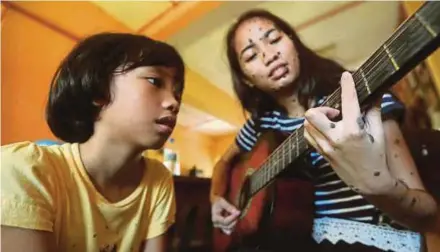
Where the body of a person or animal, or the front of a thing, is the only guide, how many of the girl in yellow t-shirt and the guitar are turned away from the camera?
0

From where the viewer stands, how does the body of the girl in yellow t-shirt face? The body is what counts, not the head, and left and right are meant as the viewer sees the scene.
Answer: facing the viewer and to the right of the viewer

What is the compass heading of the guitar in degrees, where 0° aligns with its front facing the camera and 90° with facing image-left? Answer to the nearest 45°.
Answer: approximately 45°
